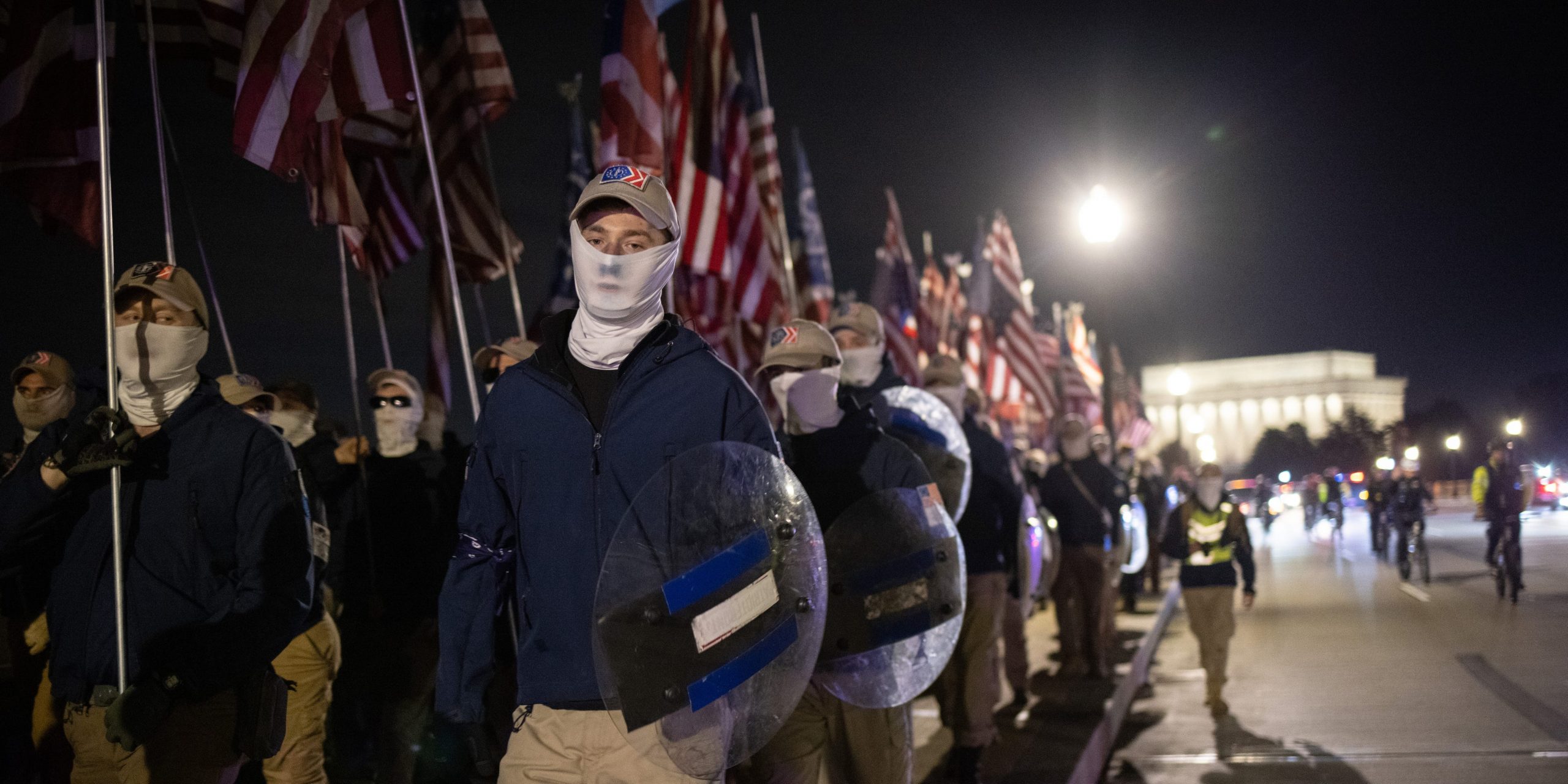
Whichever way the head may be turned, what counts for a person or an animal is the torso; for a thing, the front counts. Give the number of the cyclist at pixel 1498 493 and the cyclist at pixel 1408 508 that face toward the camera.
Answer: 2

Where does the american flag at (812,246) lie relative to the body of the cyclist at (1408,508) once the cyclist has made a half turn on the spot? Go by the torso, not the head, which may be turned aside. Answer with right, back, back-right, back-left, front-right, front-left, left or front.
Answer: back-left

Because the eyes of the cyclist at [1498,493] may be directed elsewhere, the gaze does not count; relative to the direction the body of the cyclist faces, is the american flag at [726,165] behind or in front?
in front

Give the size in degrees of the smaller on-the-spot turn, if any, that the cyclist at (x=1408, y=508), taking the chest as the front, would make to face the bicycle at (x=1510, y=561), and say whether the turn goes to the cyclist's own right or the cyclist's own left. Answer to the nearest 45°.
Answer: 0° — they already face it

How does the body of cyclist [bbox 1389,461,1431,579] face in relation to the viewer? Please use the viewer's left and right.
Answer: facing the viewer

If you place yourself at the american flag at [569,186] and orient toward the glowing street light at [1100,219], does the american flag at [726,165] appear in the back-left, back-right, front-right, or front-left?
front-right

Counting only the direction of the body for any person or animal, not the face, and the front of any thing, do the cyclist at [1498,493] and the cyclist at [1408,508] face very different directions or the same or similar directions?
same or similar directions

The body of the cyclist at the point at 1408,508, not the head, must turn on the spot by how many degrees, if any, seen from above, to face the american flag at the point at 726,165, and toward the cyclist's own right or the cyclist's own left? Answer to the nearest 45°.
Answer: approximately 45° to the cyclist's own right

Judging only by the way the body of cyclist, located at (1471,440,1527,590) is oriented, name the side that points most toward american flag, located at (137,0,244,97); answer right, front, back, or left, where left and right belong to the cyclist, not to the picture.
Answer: front

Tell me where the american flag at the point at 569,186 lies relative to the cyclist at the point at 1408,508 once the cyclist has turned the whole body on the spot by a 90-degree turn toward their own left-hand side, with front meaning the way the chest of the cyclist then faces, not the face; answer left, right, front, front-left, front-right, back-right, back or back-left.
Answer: back-right

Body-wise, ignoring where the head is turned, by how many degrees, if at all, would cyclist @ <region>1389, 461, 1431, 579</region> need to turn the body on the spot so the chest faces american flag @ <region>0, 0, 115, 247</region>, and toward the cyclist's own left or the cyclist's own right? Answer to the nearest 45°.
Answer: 0° — they already face it

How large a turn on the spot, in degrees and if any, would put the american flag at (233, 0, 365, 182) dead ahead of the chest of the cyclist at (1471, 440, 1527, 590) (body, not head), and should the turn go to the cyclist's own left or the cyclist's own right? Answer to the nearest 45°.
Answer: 0° — they already face it

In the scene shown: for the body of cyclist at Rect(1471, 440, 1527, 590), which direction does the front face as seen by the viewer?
toward the camera

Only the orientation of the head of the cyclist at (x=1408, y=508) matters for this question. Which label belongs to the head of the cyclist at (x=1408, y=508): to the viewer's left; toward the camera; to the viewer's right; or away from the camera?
toward the camera

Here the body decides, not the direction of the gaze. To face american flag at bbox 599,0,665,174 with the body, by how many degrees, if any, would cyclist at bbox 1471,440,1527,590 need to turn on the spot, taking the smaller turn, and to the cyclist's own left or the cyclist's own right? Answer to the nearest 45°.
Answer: approximately 45° to the cyclist's own right

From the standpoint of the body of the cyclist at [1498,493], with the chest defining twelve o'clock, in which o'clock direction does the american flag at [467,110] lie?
The american flag is roughly at 1 o'clock from the cyclist.

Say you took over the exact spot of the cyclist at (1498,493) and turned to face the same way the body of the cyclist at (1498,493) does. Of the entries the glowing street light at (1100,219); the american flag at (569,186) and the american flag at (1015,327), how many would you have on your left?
0
